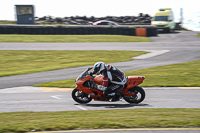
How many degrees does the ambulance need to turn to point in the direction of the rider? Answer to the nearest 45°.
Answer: approximately 45° to its left

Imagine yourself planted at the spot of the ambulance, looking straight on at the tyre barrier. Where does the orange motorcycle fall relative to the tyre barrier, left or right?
left

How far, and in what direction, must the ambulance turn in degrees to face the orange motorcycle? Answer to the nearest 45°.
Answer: approximately 45° to its left

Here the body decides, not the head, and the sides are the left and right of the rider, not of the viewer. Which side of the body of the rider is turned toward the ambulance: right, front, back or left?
right

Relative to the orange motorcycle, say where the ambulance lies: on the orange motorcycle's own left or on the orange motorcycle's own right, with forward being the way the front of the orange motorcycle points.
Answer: on the orange motorcycle's own right

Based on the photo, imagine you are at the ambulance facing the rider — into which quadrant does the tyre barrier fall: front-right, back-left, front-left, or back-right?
front-right

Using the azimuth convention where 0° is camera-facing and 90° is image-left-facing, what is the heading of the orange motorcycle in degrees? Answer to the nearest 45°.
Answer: approximately 90°

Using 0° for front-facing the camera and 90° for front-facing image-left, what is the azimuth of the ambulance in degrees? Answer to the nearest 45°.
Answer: approximately 45°

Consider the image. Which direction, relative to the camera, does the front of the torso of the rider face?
to the viewer's left

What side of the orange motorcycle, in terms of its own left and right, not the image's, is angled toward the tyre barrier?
right
